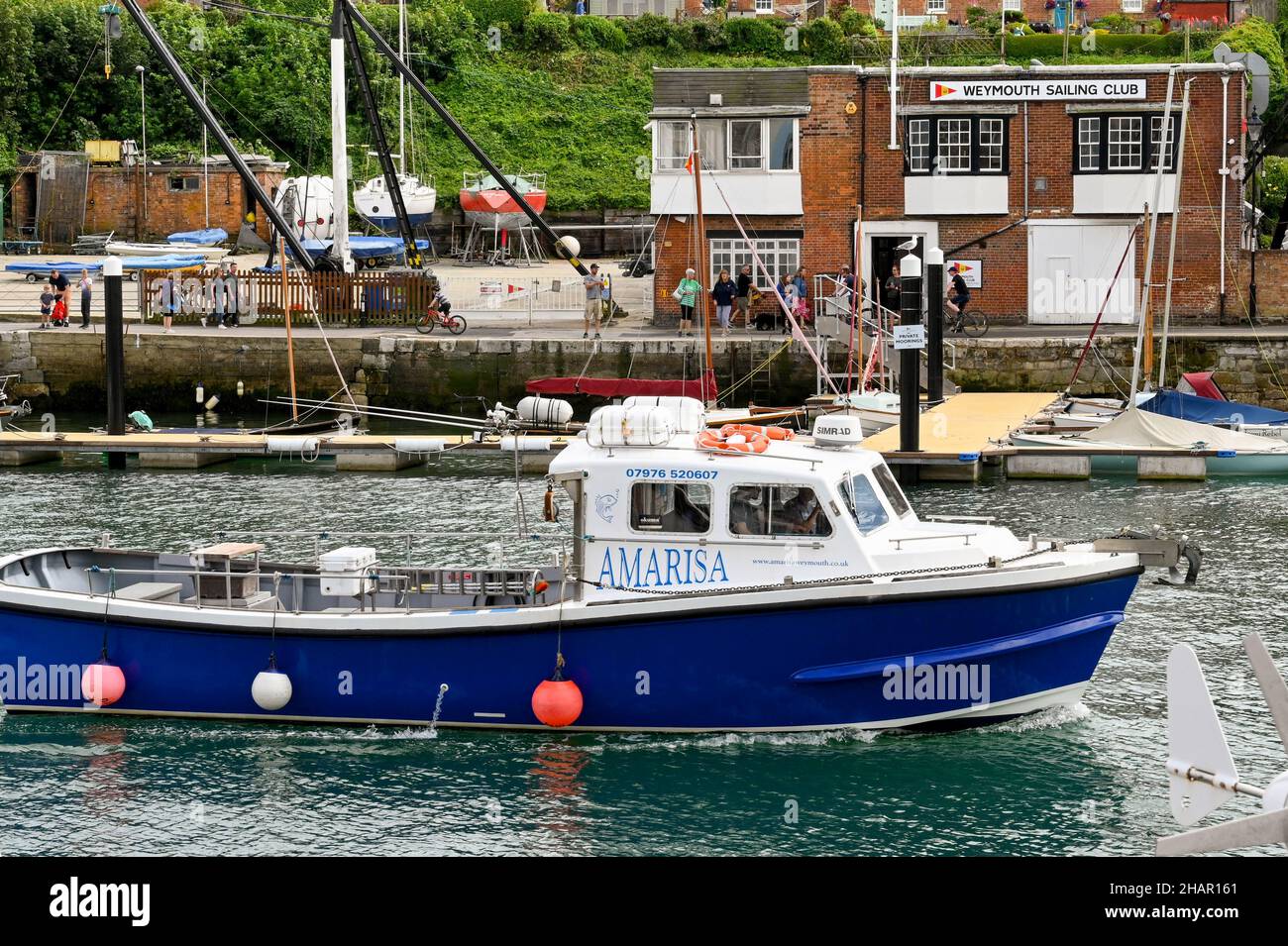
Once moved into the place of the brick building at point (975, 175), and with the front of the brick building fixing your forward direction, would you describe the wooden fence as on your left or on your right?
on your right

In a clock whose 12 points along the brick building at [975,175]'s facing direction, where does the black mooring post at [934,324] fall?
The black mooring post is roughly at 12 o'clock from the brick building.

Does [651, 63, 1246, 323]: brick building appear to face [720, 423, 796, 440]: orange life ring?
yes

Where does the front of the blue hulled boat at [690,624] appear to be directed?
to the viewer's right

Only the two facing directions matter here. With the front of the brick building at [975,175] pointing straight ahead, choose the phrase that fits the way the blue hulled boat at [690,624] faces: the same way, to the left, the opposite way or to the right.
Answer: to the left

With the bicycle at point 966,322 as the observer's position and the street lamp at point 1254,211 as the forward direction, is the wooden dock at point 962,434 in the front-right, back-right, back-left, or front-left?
back-right

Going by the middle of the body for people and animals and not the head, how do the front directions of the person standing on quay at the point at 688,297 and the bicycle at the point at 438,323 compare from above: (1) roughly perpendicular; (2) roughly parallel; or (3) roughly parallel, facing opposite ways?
roughly perpendicular

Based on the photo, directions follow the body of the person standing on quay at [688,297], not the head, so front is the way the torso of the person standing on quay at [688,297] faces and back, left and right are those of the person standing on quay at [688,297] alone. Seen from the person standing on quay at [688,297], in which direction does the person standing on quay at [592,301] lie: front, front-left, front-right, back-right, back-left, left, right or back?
right

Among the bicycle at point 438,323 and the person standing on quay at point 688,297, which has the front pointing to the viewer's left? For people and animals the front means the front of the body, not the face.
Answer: the bicycle

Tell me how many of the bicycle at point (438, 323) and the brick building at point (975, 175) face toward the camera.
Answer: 1
